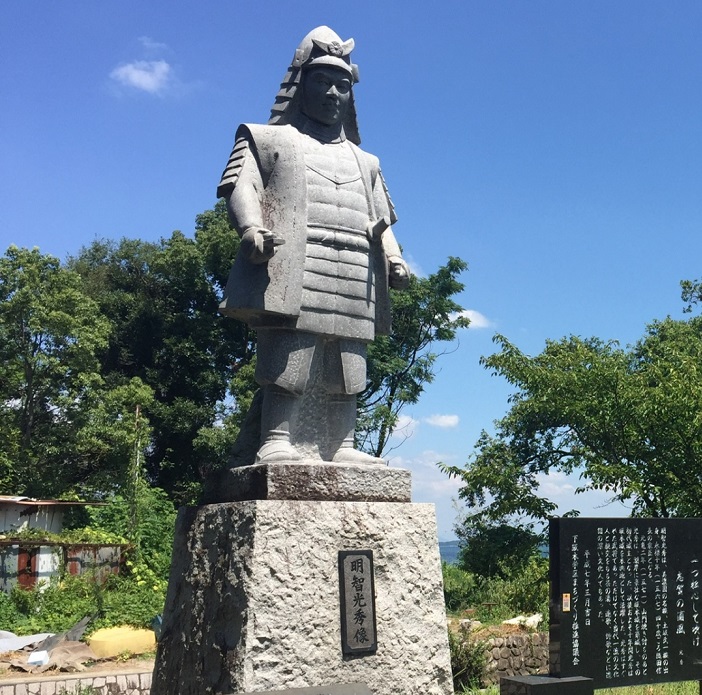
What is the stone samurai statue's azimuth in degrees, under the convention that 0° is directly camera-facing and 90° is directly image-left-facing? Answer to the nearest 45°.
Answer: approximately 315°

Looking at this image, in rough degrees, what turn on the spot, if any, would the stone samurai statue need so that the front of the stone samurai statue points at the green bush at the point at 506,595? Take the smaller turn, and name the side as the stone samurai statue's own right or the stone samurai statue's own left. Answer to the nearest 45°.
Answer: approximately 135° to the stone samurai statue's own left

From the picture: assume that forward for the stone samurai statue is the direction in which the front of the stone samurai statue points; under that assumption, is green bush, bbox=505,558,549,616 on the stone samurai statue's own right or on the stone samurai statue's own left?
on the stone samurai statue's own left
